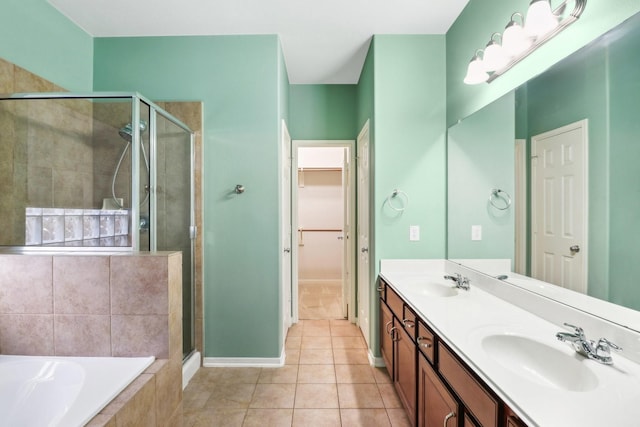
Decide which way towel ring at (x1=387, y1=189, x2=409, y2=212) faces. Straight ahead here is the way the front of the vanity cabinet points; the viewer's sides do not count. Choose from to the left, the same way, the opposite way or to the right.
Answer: to the left

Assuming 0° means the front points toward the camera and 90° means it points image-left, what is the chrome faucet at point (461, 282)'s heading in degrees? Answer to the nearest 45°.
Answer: approximately 90°

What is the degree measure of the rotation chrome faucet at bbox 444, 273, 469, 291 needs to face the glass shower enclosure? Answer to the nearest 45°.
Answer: approximately 45° to its left

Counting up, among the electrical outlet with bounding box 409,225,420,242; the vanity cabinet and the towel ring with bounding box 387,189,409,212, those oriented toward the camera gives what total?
2

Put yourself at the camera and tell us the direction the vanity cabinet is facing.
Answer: facing to the left of the viewer

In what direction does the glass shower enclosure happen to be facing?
to the viewer's right

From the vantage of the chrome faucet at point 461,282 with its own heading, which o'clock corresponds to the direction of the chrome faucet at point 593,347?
the chrome faucet at point 593,347 is roughly at 8 o'clock from the chrome faucet at point 461,282.

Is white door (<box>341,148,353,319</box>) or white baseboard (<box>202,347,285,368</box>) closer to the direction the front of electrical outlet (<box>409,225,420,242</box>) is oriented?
the white baseboard

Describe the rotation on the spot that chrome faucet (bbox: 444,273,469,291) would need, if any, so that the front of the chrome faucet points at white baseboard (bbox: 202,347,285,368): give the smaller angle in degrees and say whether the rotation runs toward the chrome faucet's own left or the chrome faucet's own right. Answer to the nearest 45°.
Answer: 0° — it already faces it

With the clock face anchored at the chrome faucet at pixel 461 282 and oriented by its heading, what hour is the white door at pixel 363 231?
The white door is roughly at 1 o'clock from the chrome faucet.
